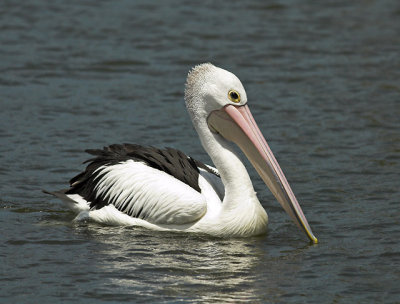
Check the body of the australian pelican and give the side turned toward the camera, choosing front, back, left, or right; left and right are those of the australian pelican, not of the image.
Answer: right
